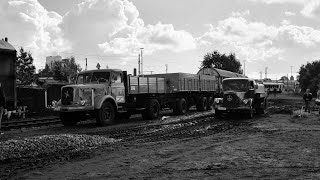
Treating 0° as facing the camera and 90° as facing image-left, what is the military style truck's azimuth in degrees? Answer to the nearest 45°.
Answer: approximately 45°

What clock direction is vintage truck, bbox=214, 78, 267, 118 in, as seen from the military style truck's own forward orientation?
The vintage truck is roughly at 7 o'clock from the military style truck.
